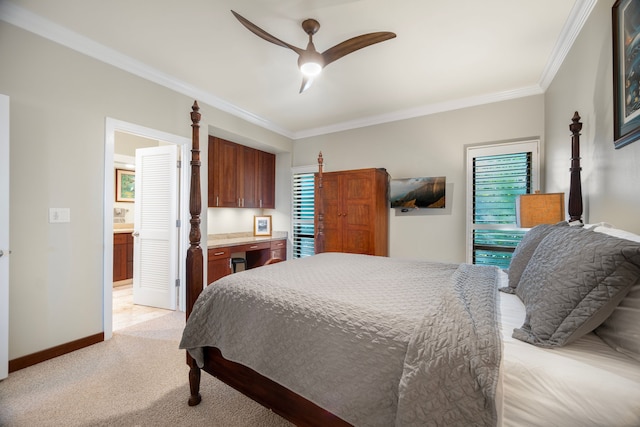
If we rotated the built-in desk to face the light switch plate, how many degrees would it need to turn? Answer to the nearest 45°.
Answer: approximately 90° to its right

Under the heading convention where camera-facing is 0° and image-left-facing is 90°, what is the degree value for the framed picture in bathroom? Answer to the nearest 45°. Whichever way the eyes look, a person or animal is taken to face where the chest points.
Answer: approximately 315°

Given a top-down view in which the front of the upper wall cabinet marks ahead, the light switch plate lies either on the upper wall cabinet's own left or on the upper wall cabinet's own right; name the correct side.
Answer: on the upper wall cabinet's own right

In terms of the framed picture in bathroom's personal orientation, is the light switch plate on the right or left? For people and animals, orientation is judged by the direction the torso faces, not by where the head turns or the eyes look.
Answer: on its right

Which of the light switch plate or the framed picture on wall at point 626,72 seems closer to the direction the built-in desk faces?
the framed picture on wall

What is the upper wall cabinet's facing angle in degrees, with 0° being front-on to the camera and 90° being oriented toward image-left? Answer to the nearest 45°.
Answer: approximately 315°

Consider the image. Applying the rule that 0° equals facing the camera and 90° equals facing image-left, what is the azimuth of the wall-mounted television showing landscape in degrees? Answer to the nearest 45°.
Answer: approximately 0°
